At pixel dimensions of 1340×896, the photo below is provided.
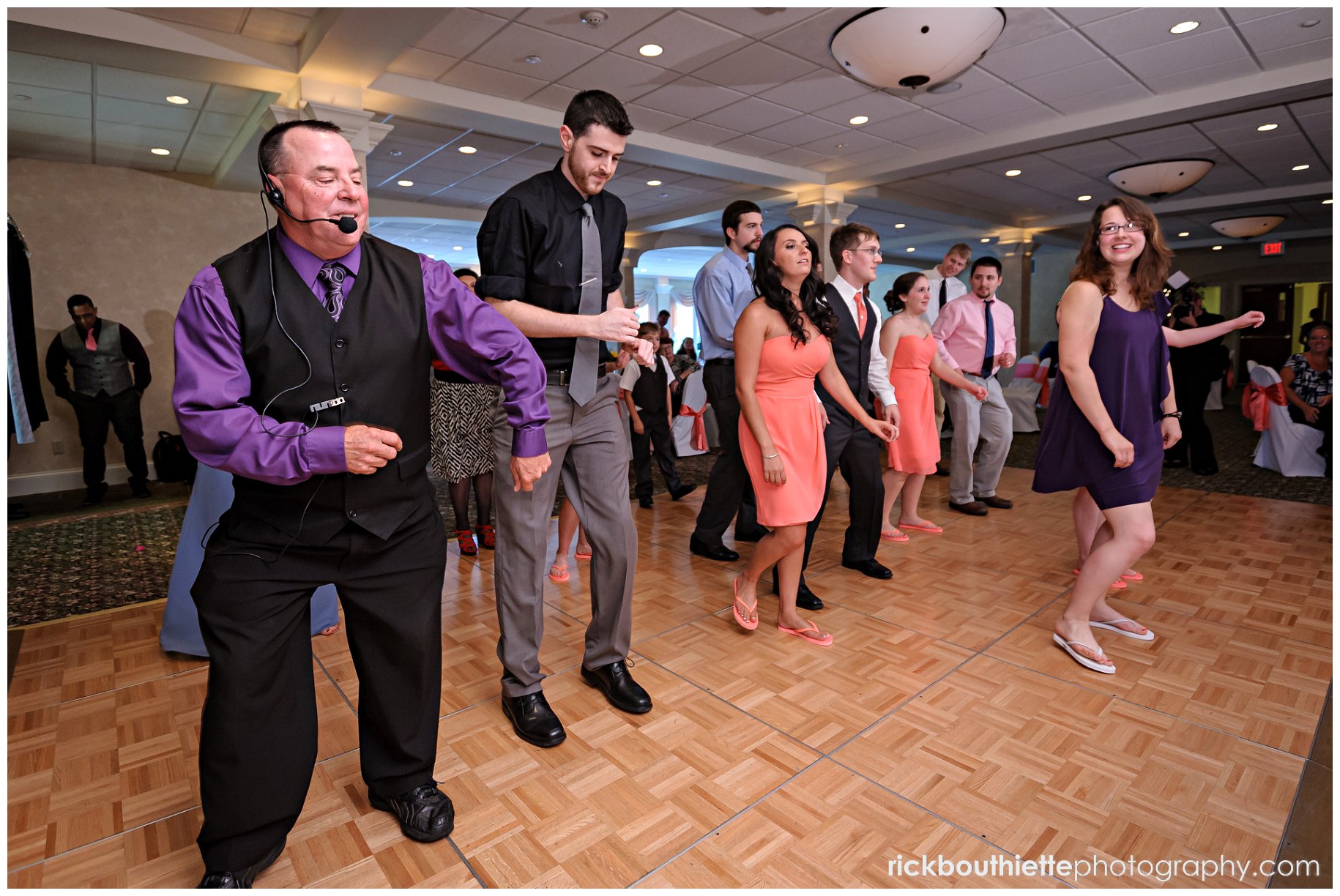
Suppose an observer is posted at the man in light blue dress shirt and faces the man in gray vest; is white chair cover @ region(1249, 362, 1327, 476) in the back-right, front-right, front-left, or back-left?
back-right

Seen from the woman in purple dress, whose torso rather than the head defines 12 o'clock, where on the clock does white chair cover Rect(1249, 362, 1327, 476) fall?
The white chair cover is roughly at 8 o'clock from the woman in purple dress.

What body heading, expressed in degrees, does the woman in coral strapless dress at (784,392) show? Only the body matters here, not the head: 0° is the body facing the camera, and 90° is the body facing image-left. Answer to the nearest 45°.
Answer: approximately 315°

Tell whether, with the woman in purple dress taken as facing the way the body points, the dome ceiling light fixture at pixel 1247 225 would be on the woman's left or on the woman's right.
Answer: on the woman's left

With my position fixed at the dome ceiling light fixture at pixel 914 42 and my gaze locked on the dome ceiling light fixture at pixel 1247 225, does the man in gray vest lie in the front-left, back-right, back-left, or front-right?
back-left

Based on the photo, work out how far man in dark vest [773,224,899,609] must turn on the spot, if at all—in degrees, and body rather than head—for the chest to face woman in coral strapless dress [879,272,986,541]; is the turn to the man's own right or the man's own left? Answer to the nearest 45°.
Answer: approximately 135° to the man's own left

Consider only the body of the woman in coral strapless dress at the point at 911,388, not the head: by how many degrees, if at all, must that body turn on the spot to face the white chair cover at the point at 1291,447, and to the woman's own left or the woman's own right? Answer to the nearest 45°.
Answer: approximately 90° to the woman's own left

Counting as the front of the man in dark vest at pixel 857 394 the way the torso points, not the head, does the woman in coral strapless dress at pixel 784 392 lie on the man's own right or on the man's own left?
on the man's own right

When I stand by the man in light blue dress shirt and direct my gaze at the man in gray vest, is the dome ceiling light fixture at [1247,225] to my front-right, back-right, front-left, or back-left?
back-right
